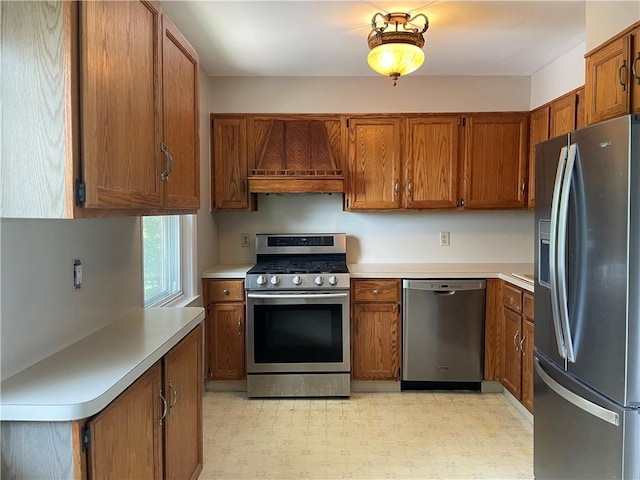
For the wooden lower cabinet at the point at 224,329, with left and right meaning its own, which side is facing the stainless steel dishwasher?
left

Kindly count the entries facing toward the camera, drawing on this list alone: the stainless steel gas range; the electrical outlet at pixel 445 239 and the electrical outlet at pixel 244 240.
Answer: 3

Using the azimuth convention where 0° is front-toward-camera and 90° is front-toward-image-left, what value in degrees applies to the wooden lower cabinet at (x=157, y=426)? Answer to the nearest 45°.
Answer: approximately 315°

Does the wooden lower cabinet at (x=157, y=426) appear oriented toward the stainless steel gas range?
no

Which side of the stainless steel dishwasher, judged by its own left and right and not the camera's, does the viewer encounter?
front

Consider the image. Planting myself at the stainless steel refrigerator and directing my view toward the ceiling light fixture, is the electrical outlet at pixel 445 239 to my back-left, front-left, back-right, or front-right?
front-right

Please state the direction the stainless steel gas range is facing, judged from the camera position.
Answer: facing the viewer

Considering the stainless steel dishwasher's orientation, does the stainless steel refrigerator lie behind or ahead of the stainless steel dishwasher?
ahead

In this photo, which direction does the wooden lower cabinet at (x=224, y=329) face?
toward the camera

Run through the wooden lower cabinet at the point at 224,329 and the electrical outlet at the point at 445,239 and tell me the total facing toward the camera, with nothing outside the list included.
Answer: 2

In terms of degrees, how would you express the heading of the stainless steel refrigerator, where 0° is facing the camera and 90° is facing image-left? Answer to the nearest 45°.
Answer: approximately 45°

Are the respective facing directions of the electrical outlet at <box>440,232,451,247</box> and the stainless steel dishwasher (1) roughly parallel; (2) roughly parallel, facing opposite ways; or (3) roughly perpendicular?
roughly parallel

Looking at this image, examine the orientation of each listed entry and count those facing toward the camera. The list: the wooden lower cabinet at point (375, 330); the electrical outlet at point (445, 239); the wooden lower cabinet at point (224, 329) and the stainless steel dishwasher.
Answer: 4

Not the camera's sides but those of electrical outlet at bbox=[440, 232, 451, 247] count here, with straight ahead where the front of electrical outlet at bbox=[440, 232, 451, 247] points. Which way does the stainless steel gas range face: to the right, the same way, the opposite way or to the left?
the same way

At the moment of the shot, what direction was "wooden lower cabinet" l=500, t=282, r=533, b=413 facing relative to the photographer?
facing the viewer and to the left of the viewer

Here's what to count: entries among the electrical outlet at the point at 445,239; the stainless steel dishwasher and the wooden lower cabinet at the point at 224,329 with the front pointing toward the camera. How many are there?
3
